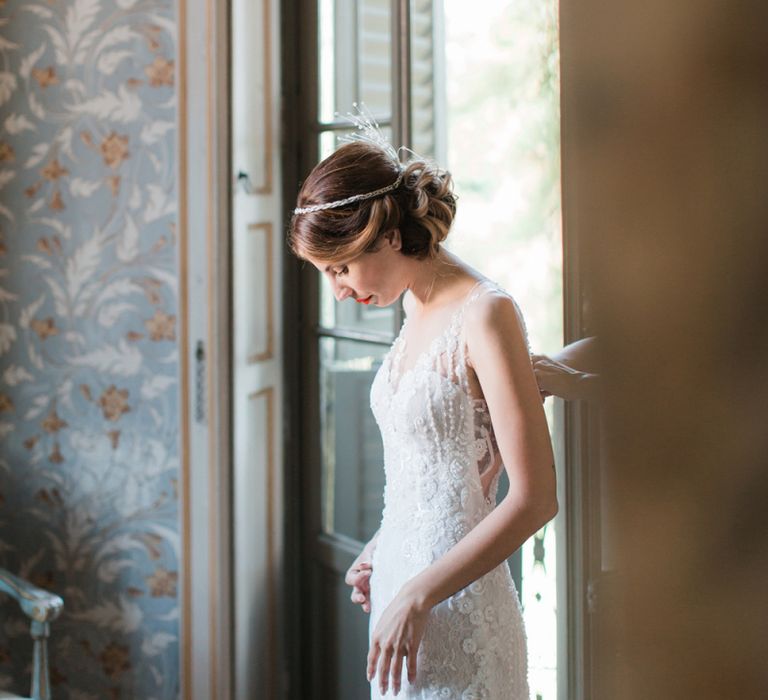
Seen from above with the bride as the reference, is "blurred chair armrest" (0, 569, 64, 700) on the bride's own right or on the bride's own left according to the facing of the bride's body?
on the bride's own right

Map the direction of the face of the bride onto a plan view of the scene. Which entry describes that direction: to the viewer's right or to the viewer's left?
to the viewer's left

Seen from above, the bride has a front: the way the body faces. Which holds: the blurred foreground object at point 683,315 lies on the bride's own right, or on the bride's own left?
on the bride's own left

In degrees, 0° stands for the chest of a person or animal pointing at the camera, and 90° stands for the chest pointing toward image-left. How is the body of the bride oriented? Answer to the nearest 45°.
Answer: approximately 45°
